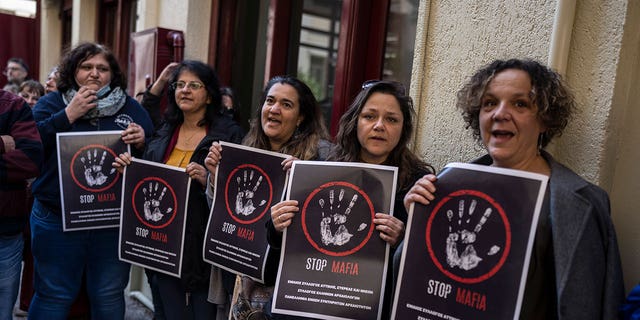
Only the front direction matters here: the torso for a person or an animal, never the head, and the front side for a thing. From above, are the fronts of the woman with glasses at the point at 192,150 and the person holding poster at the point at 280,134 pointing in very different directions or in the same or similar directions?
same or similar directions

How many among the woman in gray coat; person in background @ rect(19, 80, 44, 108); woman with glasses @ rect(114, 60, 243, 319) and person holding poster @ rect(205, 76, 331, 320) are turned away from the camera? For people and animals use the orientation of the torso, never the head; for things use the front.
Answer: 0

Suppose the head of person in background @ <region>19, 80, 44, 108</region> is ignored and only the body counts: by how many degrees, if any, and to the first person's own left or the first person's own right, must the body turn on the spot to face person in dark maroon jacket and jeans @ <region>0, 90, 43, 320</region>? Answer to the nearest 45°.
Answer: approximately 45° to the first person's own left

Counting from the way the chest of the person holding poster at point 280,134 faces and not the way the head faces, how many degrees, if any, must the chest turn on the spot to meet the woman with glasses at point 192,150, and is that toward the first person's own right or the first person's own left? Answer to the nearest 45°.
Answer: approximately 90° to the first person's own right

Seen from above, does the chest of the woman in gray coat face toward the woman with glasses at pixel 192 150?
no

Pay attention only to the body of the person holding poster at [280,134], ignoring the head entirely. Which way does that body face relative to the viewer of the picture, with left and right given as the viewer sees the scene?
facing the viewer and to the left of the viewer

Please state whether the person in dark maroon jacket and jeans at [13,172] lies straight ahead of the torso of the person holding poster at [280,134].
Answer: no

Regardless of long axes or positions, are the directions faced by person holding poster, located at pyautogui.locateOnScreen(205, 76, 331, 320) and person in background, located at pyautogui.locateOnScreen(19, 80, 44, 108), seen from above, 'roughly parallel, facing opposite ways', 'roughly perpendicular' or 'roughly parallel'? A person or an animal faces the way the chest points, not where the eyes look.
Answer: roughly parallel

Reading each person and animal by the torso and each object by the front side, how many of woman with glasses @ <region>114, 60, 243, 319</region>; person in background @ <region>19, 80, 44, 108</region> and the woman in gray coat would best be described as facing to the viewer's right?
0

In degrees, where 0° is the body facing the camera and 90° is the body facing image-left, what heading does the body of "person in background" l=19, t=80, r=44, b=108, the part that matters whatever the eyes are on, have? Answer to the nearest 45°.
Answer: approximately 45°

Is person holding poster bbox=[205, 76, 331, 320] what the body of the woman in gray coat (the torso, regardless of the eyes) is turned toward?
no

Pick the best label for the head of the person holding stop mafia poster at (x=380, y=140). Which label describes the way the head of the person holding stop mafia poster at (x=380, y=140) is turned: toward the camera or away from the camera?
toward the camera

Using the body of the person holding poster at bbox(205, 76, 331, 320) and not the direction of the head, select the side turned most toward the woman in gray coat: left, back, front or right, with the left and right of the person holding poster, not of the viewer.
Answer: left

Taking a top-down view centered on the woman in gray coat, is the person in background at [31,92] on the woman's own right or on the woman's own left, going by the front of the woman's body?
on the woman's own right

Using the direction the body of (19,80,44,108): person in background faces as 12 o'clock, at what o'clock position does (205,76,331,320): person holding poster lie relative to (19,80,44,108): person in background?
(205,76,331,320): person holding poster is roughly at 10 o'clock from (19,80,44,108): person in background.

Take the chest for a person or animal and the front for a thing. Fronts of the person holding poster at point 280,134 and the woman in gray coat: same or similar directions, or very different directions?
same or similar directions
